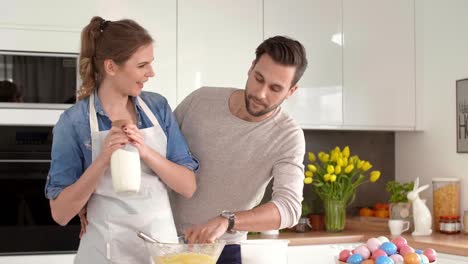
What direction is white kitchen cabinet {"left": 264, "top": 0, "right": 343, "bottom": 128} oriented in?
toward the camera

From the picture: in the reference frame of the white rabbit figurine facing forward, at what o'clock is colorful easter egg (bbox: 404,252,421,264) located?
The colorful easter egg is roughly at 9 o'clock from the white rabbit figurine.

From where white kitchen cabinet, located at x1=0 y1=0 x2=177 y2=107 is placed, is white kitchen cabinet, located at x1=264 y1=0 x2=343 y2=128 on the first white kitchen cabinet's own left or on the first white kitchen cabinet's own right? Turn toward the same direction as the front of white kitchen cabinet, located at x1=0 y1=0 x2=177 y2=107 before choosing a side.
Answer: on the first white kitchen cabinet's own left

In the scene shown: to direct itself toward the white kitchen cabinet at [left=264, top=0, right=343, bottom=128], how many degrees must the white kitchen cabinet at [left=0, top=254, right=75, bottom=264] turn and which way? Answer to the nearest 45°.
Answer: approximately 90° to its left

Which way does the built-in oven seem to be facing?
toward the camera

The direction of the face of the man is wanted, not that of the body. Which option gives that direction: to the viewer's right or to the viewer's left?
to the viewer's left

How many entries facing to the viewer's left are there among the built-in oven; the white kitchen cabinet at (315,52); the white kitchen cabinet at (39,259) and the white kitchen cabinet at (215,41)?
0

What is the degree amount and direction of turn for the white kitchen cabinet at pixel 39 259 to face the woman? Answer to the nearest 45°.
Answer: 0° — it already faces them

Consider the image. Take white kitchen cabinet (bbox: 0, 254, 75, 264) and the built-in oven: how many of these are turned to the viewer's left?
0

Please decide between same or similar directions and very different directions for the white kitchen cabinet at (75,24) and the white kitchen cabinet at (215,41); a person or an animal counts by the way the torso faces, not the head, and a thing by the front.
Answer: same or similar directions

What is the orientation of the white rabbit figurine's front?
to the viewer's left

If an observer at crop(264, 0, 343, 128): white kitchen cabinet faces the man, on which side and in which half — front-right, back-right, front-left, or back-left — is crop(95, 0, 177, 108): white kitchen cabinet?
front-right

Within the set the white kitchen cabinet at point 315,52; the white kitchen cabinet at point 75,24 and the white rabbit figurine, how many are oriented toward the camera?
2

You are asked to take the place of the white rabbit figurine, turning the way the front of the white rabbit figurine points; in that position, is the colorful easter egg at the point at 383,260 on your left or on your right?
on your left
